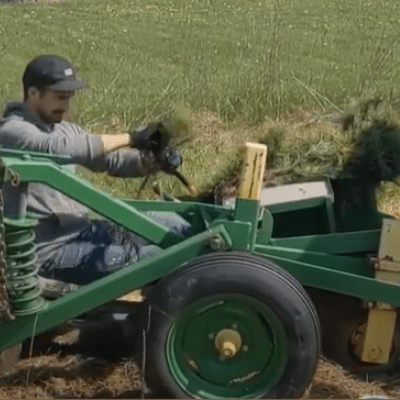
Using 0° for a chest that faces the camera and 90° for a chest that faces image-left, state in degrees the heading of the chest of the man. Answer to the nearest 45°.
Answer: approximately 270°
